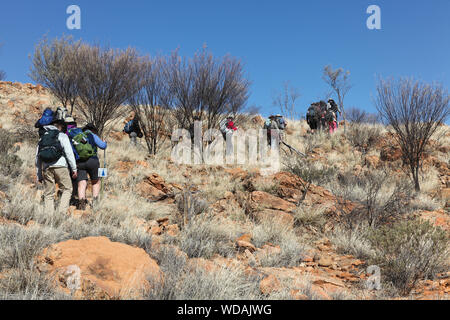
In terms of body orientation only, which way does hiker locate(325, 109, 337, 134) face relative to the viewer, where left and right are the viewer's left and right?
facing away from the viewer and to the right of the viewer

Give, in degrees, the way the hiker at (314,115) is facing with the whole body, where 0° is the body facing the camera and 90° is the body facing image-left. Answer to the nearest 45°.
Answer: approximately 180°

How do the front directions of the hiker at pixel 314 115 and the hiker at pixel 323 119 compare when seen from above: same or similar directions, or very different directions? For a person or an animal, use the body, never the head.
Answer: same or similar directions

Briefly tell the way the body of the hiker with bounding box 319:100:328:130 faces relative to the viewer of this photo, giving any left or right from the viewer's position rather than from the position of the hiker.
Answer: facing away from the viewer

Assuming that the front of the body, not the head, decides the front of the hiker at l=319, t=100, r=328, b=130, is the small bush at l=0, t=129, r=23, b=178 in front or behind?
behind

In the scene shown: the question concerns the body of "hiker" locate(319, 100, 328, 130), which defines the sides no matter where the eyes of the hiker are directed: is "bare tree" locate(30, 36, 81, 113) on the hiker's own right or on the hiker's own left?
on the hiker's own left

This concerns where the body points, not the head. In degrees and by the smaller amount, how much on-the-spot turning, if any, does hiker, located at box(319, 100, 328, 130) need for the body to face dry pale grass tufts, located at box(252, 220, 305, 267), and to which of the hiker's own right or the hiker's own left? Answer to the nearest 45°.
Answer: approximately 180°

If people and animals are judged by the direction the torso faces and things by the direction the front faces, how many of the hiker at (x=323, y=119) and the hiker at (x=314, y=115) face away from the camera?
2

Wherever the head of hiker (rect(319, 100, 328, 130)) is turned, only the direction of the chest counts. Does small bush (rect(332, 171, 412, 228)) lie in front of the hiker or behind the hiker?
behind

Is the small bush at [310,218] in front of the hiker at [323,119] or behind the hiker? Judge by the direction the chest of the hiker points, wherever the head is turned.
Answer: behind
